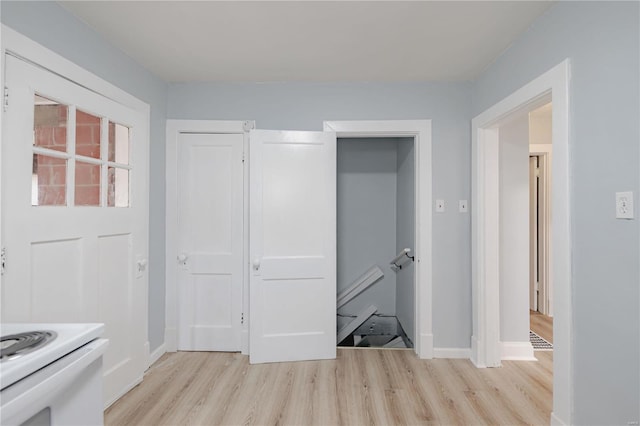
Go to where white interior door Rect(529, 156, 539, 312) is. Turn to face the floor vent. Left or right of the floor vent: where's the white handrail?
right

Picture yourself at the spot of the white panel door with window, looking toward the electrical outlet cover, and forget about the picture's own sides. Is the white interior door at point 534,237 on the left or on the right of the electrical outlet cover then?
left

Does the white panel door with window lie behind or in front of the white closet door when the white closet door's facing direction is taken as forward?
in front

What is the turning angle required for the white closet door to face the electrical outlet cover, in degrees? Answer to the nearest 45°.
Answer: approximately 45° to its left

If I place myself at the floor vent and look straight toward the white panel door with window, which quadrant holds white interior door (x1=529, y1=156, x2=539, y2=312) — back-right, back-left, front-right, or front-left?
back-right

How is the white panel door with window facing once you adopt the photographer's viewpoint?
facing the viewer and to the right of the viewer

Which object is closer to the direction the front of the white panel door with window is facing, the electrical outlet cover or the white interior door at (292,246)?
the electrical outlet cover

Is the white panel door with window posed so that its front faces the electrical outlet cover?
yes

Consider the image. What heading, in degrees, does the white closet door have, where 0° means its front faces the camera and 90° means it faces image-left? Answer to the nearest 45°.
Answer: approximately 0°

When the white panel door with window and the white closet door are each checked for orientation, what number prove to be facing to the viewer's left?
0

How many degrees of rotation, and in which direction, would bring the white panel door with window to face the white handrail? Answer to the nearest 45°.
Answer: approximately 45° to its left

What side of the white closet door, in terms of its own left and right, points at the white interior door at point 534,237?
left

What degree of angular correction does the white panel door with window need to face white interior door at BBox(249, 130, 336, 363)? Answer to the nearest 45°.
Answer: approximately 45° to its left

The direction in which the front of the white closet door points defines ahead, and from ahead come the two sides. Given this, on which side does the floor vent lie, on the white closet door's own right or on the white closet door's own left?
on the white closet door's own left

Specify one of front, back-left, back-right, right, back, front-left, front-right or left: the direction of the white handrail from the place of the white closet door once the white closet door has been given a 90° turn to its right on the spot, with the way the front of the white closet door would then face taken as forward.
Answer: back

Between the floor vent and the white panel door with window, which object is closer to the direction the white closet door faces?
the white panel door with window
